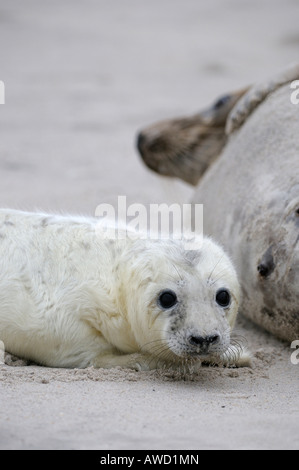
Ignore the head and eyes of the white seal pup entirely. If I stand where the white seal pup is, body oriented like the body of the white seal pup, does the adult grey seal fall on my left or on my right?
on my left

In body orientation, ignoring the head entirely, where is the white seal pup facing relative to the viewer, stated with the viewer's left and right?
facing the viewer and to the right of the viewer
